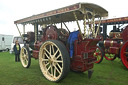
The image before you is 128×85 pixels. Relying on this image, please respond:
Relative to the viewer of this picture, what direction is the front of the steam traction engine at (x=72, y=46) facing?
facing away from the viewer and to the left of the viewer

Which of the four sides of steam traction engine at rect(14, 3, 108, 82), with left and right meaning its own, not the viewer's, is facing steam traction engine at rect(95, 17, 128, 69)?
right
